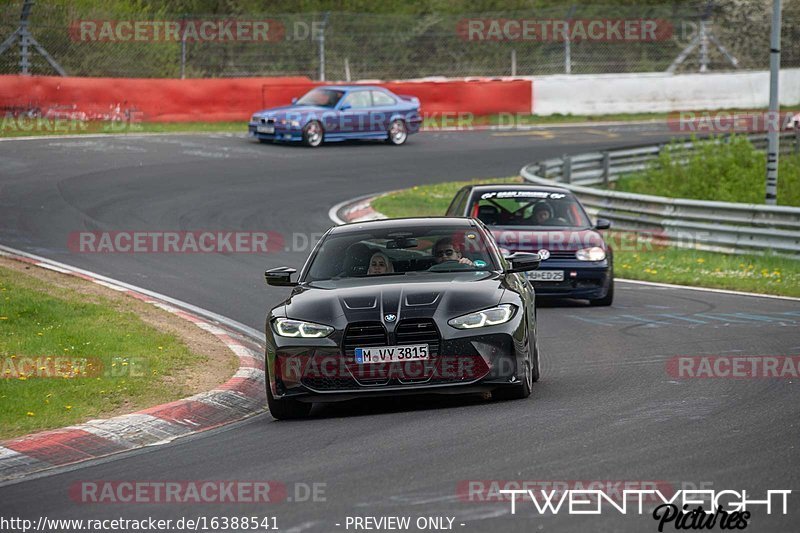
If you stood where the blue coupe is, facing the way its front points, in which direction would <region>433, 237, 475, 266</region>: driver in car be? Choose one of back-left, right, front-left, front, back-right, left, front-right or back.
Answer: front-left

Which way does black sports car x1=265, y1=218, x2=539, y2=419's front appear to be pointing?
toward the camera

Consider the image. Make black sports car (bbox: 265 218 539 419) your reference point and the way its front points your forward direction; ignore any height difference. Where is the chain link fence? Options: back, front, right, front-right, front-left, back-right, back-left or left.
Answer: back

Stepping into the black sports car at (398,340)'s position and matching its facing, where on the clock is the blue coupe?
The blue coupe is roughly at 6 o'clock from the black sports car.

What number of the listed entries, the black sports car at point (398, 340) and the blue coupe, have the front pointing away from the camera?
0

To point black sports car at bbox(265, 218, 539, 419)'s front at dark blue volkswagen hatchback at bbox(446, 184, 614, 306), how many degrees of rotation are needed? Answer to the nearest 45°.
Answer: approximately 180°

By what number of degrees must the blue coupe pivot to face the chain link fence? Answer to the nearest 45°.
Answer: approximately 135° to its right

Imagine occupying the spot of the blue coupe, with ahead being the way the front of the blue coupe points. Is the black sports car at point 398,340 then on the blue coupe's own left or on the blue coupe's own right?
on the blue coupe's own left
